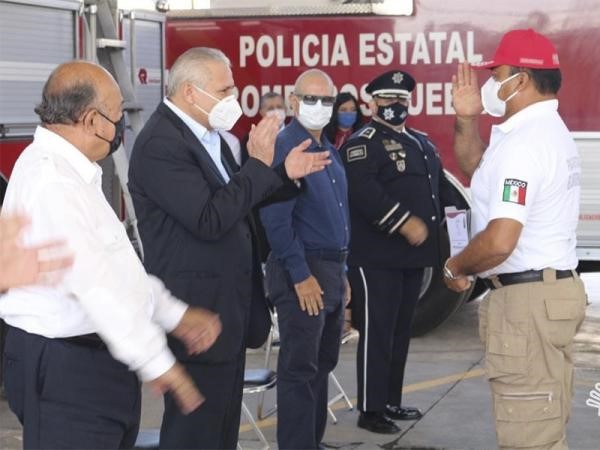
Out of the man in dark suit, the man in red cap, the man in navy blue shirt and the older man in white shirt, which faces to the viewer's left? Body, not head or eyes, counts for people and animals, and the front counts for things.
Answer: the man in red cap

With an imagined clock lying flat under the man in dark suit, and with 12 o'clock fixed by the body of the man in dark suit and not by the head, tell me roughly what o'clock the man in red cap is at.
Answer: The man in red cap is roughly at 12 o'clock from the man in dark suit.

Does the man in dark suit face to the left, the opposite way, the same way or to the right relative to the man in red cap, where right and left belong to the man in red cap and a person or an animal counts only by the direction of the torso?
the opposite way

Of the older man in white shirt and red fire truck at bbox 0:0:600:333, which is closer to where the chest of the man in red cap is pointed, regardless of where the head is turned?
the older man in white shirt

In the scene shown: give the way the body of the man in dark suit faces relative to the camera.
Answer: to the viewer's right

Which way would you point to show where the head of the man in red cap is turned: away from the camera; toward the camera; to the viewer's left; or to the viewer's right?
to the viewer's left

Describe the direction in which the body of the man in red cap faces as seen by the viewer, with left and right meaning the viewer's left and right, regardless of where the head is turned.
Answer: facing to the left of the viewer

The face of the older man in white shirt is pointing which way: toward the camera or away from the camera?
away from the camera

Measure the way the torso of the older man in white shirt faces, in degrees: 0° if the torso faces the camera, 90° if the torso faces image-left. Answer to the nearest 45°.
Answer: approximately 270°

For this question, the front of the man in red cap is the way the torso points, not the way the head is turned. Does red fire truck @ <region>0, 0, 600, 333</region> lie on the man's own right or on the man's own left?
on the man's own right

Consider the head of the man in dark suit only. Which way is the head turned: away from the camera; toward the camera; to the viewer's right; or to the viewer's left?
to the viewer's right

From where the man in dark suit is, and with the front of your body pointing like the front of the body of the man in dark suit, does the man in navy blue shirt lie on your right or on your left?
on your left
